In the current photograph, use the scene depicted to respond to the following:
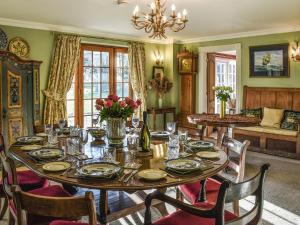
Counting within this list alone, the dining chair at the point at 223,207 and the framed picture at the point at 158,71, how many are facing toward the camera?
1

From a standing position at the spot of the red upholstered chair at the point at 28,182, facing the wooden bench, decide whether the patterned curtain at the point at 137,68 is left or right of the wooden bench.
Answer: left

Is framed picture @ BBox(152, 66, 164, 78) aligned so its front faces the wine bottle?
yes

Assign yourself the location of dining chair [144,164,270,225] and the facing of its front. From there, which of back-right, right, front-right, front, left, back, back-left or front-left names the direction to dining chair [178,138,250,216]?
front-right

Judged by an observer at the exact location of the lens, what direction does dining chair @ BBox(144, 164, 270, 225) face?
facing away from the viewer and to the left of the viewer

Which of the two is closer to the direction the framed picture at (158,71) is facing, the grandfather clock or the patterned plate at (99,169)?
the patterned plate
